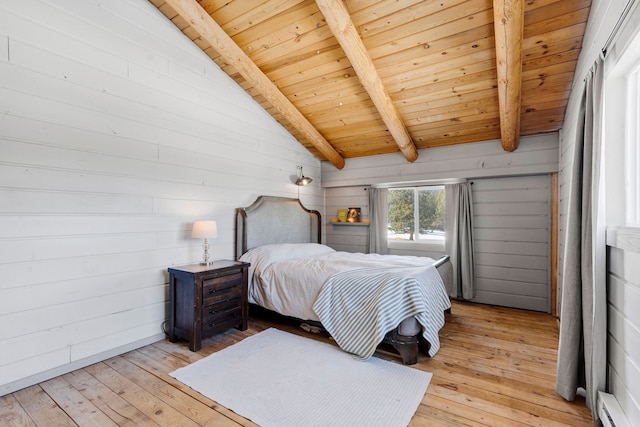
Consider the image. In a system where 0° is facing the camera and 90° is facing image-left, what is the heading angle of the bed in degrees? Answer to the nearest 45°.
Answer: approximately 315°

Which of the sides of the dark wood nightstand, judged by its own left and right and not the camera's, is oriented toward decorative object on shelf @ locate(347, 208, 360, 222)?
left

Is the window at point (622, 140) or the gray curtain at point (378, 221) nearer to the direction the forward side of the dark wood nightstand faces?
the window

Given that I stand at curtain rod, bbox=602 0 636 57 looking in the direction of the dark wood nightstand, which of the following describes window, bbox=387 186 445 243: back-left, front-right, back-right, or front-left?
front-right

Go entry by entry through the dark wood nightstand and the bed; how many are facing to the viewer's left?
0

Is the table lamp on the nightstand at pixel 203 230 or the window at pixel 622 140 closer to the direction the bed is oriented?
the window

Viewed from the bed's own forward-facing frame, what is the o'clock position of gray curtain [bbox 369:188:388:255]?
The gray curtain is roughly at 8 o'clock from the bed.

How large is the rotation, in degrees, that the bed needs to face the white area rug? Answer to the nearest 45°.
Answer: approximately 90° to its right

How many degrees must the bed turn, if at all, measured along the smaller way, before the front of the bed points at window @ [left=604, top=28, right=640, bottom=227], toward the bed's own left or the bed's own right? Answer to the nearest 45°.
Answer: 0° — it already faces it

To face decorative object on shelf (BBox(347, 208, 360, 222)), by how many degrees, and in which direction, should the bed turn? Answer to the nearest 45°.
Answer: approximately 135° to its left

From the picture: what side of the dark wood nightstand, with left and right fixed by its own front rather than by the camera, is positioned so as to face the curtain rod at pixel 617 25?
front

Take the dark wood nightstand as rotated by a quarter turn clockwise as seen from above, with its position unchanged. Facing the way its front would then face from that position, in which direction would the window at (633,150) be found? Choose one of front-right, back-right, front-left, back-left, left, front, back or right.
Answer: left

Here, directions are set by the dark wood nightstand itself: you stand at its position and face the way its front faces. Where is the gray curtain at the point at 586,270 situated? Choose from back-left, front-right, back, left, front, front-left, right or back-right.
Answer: front

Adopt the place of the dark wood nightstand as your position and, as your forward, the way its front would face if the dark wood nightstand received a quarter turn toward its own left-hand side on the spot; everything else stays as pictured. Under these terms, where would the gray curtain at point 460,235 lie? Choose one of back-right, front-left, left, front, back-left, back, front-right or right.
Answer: front-right

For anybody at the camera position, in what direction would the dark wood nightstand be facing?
facing the viewer and to the right of the viewer
